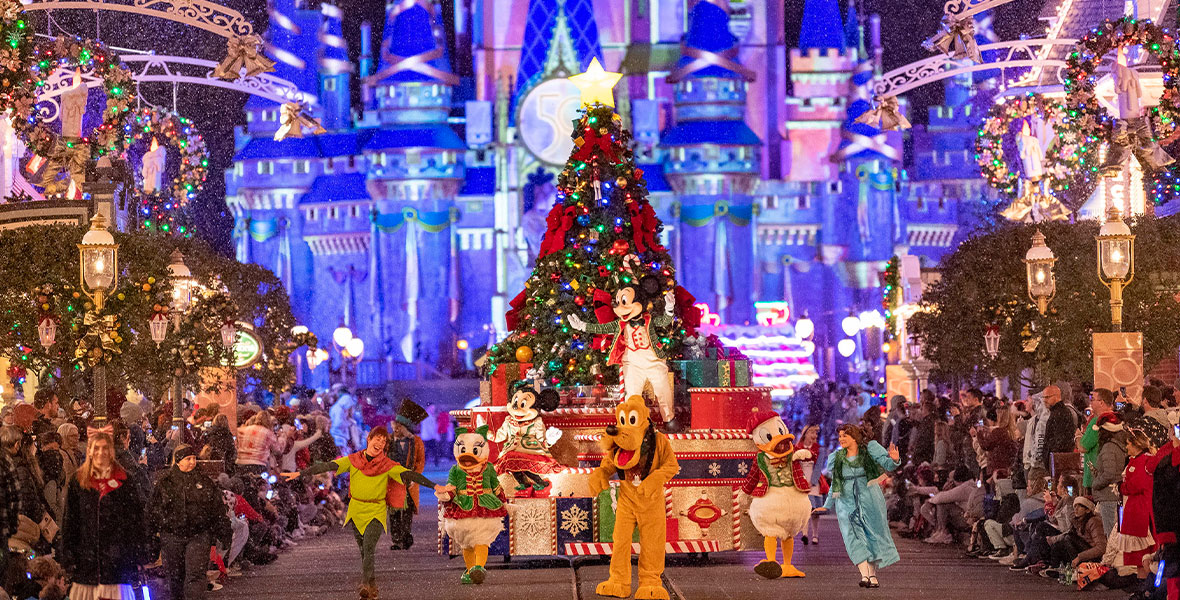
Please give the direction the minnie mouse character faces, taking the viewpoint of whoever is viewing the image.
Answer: facing the viewer and to the left of the viewer

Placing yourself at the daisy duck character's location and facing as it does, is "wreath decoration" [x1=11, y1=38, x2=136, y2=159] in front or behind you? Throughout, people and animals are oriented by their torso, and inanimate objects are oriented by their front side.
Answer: behind

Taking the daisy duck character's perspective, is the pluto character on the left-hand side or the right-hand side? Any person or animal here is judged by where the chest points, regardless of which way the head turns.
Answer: on its left

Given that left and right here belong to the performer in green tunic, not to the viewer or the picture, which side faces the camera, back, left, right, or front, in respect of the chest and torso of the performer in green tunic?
front

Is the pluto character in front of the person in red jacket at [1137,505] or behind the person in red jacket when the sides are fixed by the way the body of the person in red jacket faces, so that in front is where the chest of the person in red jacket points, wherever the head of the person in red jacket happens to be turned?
in front

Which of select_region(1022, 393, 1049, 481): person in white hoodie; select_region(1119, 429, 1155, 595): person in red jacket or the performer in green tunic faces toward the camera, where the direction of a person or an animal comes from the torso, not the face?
the performer in green tunic

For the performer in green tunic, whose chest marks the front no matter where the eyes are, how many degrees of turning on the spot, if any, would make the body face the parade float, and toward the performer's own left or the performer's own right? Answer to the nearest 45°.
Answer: approximately 135° to the performer's own left

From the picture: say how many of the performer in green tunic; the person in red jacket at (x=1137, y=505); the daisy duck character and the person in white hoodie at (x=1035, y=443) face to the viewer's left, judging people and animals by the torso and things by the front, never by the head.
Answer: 2

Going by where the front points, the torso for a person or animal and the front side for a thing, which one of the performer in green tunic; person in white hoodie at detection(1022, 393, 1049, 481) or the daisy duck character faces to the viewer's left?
the person in white hoodie

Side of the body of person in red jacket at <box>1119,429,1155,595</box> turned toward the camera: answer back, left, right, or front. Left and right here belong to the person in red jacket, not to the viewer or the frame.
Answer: left

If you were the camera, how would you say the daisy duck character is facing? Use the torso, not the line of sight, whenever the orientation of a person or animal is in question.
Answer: facing the viewer

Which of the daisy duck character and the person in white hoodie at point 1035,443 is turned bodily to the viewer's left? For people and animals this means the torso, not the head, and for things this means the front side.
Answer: the person in white hoodie

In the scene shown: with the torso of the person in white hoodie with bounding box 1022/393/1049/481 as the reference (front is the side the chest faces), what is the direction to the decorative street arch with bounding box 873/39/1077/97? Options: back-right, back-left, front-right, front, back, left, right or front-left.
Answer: right

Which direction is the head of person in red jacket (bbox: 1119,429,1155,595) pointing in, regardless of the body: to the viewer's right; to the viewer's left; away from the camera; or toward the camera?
to the viewer's left

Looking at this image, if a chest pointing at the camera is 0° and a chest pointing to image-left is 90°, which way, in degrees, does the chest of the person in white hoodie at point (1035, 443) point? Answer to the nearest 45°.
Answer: approximately 90°

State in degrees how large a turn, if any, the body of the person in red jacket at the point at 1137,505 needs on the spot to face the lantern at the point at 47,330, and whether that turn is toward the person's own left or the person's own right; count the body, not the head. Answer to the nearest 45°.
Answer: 0° — they already face it

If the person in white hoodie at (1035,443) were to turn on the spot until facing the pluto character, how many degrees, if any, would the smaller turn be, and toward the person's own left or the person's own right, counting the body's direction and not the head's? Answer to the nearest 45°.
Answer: approximately 45° to the person's own left

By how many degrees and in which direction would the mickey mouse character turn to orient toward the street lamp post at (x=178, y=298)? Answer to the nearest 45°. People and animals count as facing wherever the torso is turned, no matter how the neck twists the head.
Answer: approximately 90° to its right

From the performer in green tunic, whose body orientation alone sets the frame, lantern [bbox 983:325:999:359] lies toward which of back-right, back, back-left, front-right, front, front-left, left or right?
back-left
